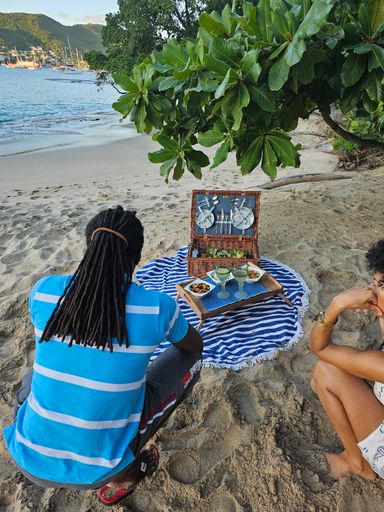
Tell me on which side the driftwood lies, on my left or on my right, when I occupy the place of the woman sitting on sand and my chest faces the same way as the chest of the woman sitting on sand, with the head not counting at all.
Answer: on my right

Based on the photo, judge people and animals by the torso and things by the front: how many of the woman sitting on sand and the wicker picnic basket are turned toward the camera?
1

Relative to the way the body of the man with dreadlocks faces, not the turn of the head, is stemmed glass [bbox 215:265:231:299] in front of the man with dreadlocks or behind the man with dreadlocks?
in front

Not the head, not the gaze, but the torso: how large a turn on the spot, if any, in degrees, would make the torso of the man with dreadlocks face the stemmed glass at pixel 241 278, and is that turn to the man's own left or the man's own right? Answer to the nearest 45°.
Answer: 0° — they already face it

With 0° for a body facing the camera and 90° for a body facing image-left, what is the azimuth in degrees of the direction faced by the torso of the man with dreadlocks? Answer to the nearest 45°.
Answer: approximately 225°

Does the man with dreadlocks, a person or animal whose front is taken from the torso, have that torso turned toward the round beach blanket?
yes

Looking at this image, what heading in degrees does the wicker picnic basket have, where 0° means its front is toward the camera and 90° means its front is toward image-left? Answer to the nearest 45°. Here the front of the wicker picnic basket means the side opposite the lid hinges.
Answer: approximately 0°

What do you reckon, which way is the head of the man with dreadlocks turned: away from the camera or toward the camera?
away from the camera

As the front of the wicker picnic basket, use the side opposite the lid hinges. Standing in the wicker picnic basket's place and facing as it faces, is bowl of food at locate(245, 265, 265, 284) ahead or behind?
ahead

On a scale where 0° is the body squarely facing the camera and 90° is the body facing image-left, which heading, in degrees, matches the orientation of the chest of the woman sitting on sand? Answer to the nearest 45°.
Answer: approximately 90°

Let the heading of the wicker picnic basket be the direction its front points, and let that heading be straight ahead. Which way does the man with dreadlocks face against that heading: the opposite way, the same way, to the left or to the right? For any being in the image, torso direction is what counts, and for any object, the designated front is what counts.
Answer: the opposite way

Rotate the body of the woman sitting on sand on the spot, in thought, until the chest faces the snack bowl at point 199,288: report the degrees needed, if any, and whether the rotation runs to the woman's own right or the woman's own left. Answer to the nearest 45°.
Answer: approximately 45° to the woman's own right

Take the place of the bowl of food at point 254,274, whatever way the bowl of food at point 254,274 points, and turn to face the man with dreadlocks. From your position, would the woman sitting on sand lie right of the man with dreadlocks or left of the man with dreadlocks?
left
